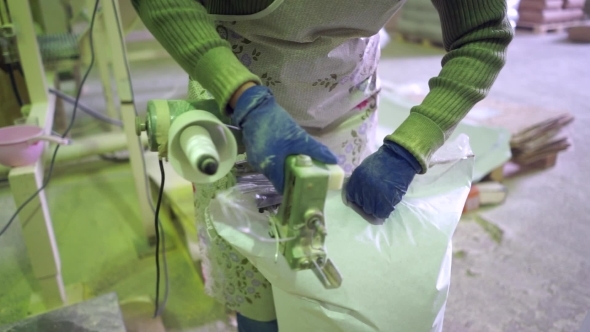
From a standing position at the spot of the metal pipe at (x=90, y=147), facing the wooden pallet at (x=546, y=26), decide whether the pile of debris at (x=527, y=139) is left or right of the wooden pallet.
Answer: right
